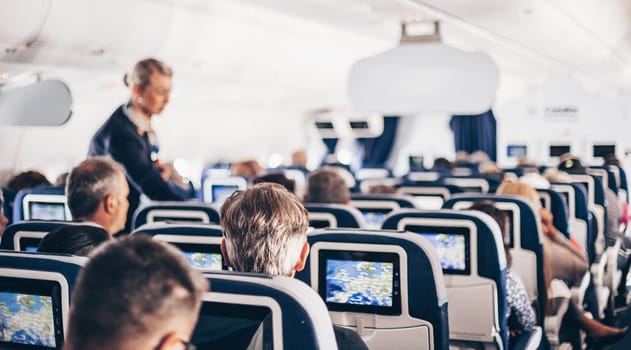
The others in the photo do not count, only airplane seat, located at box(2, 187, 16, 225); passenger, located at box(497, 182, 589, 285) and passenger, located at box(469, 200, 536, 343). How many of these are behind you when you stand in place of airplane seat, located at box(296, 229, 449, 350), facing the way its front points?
0

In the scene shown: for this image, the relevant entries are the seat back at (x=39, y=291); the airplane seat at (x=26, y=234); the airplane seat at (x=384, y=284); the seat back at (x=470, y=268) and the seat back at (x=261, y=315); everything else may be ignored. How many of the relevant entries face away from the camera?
5

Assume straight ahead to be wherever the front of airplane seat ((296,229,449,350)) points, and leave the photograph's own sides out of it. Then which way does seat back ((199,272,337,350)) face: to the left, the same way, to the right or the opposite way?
the same way

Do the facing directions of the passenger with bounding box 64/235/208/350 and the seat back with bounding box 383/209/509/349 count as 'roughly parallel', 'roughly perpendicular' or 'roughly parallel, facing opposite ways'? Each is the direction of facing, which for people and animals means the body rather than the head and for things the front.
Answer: roughly parallel

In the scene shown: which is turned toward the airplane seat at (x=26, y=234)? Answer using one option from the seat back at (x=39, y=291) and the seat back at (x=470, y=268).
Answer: the seat back at (x=39, y=291)

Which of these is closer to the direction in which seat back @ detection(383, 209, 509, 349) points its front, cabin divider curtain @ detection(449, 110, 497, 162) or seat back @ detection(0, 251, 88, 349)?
the cabin divider curtain

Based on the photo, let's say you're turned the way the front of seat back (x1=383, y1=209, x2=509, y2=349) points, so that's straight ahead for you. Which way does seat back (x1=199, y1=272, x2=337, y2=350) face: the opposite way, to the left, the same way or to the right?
the same way

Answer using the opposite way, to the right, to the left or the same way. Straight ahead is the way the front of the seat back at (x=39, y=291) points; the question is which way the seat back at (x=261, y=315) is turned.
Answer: the same way

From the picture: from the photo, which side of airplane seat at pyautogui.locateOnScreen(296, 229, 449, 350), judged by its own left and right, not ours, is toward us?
back

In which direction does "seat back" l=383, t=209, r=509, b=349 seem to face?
away from the camera

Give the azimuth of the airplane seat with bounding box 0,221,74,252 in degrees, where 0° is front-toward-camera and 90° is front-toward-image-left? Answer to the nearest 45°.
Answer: approximately 180°

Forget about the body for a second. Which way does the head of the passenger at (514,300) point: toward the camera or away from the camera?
away from the camera

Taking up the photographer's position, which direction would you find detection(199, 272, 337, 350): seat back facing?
facing away from the viewer

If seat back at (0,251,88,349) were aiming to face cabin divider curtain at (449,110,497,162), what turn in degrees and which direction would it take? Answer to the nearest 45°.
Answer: approximately 45° to its right

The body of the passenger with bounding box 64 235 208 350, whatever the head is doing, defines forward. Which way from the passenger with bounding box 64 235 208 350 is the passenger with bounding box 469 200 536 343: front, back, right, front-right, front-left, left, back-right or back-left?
front

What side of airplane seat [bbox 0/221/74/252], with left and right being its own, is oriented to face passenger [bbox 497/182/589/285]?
right

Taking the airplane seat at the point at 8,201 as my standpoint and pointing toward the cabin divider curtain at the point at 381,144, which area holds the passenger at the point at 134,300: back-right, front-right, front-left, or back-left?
back-right

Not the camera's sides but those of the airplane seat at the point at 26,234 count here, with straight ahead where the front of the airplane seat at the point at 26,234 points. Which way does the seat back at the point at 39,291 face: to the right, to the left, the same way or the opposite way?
the same way

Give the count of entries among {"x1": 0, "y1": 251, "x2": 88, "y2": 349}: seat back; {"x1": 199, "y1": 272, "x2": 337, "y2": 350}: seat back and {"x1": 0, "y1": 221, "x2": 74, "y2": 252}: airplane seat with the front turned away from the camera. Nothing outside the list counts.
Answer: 3

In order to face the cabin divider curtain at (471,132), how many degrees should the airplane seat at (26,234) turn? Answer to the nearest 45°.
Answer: approximately 45° to its right
